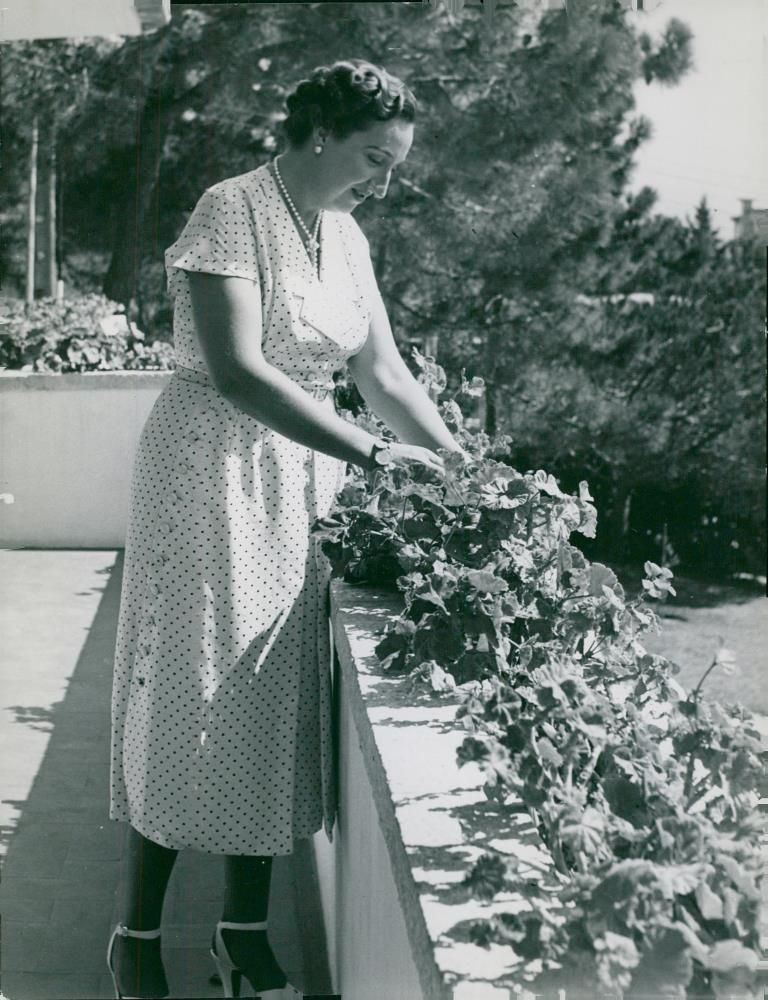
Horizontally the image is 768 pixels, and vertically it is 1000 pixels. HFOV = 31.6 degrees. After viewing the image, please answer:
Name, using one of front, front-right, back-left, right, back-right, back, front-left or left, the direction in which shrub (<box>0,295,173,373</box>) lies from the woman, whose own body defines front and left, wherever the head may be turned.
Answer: back-left

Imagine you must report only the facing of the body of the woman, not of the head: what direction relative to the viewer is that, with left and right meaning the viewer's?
facing the viewer and to the right of the viewer

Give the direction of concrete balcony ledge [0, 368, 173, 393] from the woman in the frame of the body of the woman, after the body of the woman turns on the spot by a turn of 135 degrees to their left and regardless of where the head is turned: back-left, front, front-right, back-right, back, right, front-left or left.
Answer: front

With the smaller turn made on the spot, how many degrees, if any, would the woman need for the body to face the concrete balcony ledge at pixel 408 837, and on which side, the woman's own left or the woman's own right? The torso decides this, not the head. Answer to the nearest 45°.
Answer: approximately 45° to the woman's own right

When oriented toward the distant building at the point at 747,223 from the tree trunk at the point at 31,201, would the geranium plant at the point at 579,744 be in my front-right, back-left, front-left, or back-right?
back-right

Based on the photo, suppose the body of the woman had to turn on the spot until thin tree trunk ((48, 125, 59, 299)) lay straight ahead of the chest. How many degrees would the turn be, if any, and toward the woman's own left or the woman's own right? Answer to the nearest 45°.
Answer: approximately 135° to the woman's own left

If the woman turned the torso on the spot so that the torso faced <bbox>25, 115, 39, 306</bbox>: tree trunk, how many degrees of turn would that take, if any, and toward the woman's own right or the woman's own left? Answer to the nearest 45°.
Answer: approximately 135° to the woman's own left

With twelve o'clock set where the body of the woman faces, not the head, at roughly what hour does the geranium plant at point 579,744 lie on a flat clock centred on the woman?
The geranium plant is roughly at 1 o'clock from the woman.

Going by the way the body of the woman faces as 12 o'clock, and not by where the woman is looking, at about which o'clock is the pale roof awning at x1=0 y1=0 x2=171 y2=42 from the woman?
The pale roof awning is roughly at 7 o'clock from the woman.
